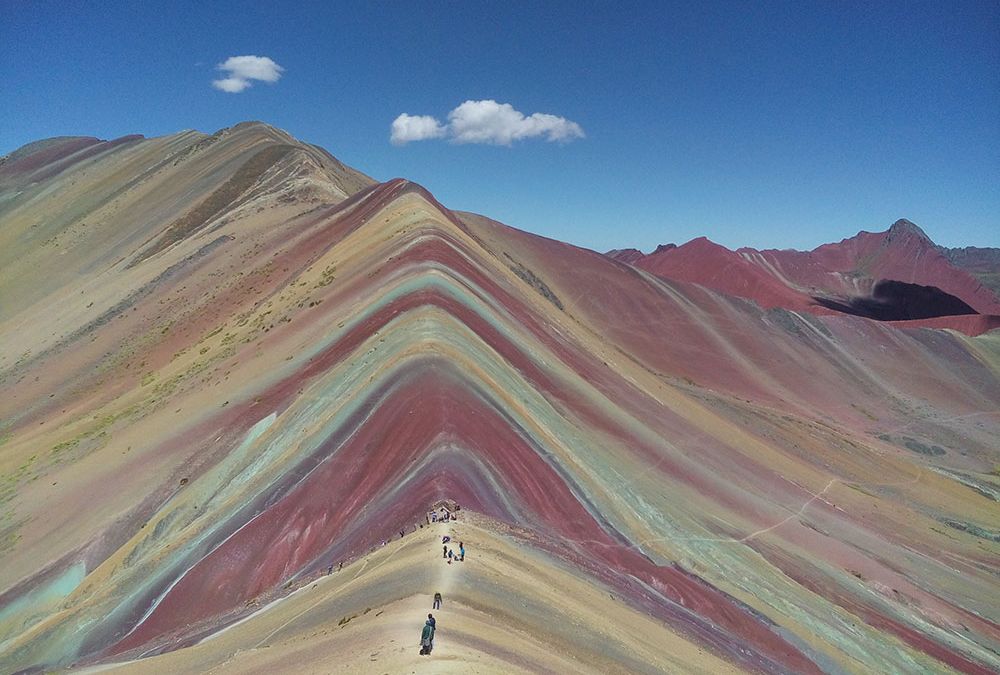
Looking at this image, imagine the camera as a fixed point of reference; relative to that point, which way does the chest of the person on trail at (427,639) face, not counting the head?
away from the camera
